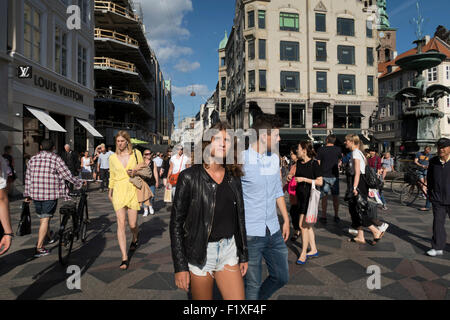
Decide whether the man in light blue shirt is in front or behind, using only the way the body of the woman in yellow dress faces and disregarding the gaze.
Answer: in front

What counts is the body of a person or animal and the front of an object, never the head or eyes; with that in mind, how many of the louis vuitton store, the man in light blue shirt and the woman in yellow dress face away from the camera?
0

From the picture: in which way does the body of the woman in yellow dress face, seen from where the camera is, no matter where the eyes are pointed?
toward the camera

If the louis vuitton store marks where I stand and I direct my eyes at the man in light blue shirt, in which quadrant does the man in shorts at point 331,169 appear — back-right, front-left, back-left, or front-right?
front-left

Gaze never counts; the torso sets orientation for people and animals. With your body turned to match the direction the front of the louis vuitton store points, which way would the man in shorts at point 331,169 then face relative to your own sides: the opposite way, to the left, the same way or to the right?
to the left

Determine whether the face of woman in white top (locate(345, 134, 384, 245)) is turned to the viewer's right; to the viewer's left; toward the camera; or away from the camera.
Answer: to the viewer's left

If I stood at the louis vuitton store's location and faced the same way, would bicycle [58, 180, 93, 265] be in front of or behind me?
in front

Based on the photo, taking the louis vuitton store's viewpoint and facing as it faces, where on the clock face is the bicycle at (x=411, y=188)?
The bicycle is roughly at 12 o'clock from the louis vuitton store.

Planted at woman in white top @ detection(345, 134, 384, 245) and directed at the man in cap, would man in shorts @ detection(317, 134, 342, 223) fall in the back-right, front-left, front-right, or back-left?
back-left

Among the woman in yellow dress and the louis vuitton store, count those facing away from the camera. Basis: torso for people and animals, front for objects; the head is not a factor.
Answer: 0

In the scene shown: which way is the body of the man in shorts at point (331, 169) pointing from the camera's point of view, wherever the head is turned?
away from the camera

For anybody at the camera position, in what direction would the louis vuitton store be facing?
facing the viewer and to the right of the viewer
